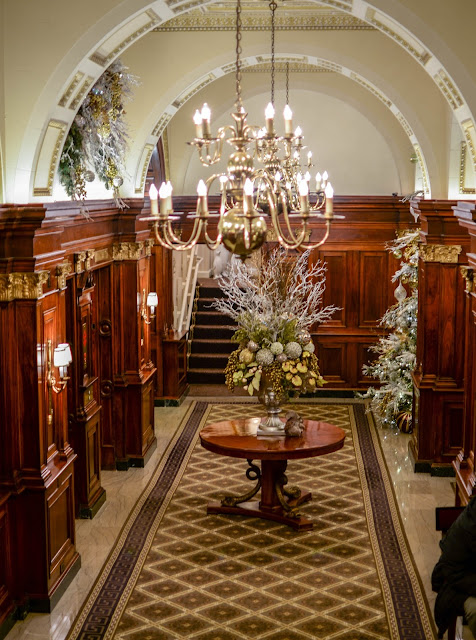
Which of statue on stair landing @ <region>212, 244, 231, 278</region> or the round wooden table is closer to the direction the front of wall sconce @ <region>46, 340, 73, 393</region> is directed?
the round wooden table

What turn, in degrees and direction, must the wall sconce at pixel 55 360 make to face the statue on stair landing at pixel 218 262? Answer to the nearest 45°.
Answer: approximately 90° to its left

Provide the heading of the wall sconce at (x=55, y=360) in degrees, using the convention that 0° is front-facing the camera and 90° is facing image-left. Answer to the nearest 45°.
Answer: approximately 270°
